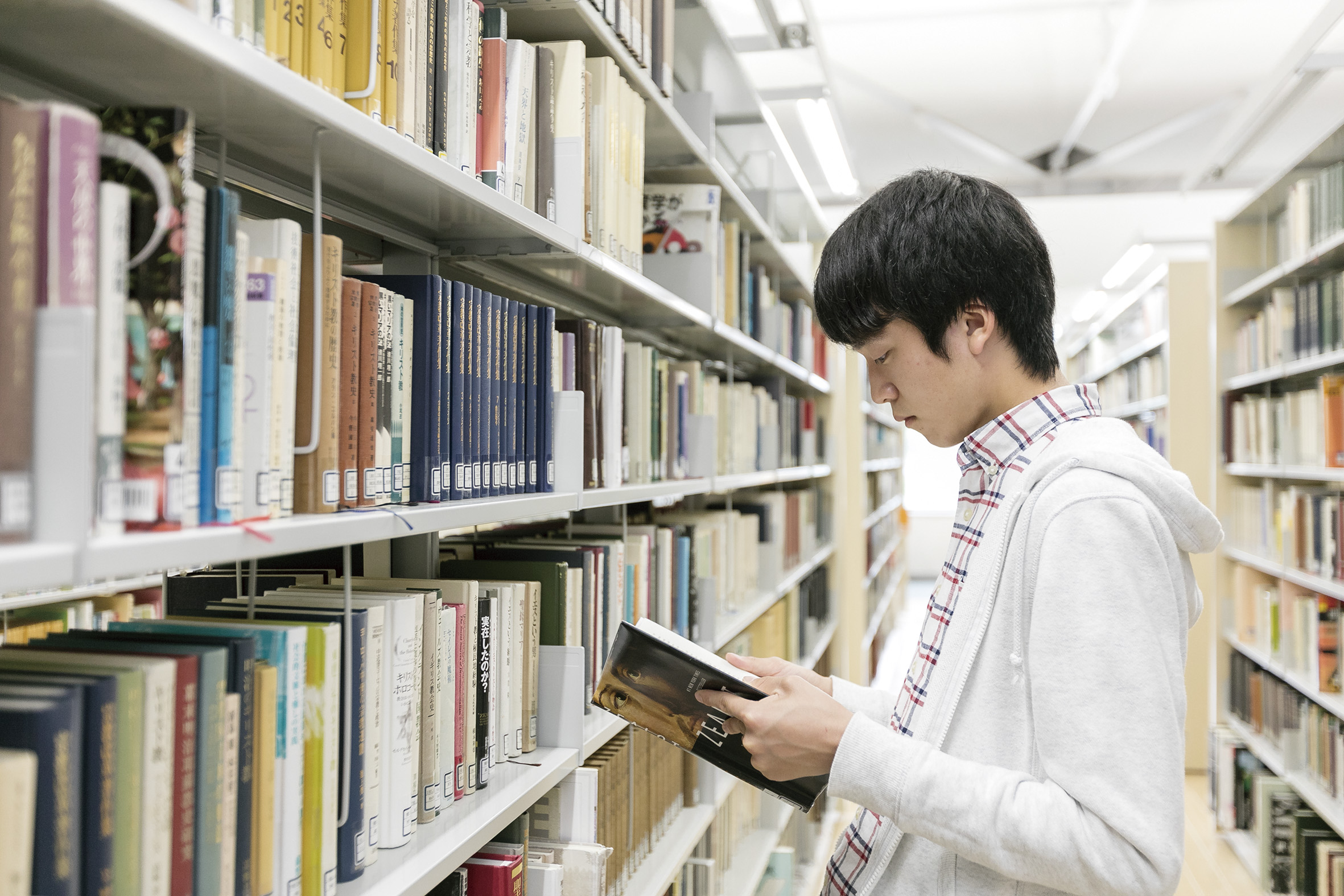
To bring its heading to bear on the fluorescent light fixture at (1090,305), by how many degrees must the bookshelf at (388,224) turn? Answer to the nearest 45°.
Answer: approximately 90° to its left

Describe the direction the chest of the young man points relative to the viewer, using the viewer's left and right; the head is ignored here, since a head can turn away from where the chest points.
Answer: facing to the left of the viewer

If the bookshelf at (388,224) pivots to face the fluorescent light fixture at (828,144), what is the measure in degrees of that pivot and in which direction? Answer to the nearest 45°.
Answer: approximately 90° to its left

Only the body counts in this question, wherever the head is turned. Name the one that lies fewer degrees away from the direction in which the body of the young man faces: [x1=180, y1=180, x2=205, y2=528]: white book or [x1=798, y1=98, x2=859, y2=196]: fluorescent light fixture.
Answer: the white book

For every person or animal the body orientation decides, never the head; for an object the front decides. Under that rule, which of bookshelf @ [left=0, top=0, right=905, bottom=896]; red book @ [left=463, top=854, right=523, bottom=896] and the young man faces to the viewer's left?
the young man

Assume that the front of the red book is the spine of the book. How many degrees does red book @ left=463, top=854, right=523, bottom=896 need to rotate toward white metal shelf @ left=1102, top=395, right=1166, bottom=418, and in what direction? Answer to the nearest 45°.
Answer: approximately 90° to its left

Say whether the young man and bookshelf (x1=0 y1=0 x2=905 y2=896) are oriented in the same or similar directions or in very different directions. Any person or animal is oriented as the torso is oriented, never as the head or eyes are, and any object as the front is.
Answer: very different directions

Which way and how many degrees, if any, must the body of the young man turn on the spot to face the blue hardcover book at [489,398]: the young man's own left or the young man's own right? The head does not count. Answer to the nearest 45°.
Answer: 0° — they already face it

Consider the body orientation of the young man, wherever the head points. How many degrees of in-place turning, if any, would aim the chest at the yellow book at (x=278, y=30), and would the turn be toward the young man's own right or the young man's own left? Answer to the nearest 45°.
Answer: approximately 45° to the young man's own left

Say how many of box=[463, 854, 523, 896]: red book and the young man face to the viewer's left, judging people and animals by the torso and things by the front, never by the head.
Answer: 1

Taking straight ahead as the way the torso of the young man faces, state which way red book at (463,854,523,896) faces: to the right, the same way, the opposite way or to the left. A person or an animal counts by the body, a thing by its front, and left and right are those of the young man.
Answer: the opposite way

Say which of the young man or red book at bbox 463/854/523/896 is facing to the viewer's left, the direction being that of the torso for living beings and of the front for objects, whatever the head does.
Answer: the young man
